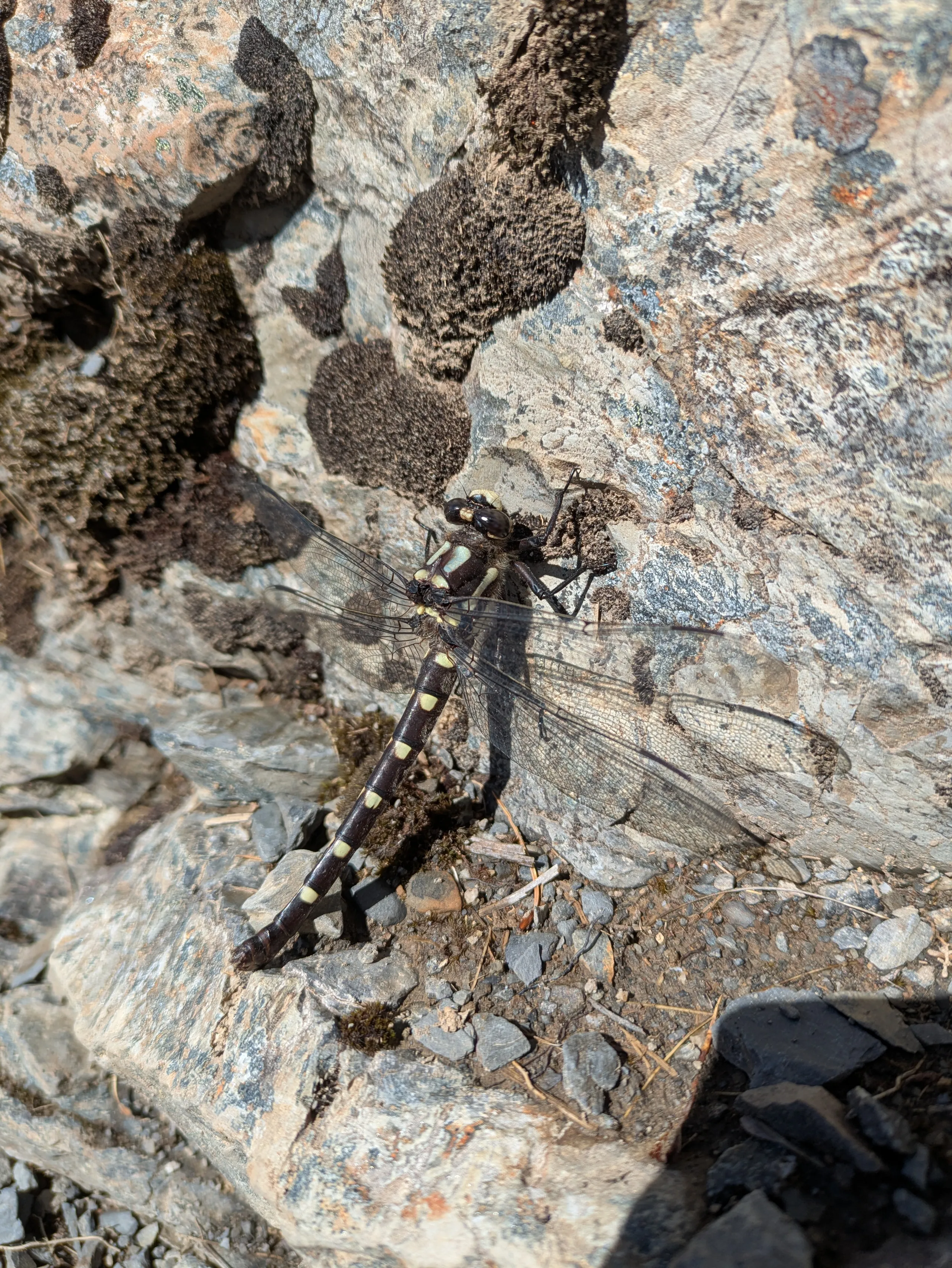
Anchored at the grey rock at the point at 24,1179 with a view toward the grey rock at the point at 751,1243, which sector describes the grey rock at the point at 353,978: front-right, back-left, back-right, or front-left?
front-left

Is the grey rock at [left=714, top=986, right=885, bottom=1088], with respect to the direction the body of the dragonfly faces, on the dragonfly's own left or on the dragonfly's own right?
on the dragonfly's own right

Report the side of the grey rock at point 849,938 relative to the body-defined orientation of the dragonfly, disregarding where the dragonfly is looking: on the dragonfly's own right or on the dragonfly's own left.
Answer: on the dragonfly's own right

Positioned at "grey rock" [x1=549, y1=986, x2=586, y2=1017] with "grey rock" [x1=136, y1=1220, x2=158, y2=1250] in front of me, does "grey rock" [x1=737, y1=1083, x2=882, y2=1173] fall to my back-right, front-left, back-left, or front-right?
back-left

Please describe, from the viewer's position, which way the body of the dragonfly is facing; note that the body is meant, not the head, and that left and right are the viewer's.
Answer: facing away from the viewer and to the right of the viewer

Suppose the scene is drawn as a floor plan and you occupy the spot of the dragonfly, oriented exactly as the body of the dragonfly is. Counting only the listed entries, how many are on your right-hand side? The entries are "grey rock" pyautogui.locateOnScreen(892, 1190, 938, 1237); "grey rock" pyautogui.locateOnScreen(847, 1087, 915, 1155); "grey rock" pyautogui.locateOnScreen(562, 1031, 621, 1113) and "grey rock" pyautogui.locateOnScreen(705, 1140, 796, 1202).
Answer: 4

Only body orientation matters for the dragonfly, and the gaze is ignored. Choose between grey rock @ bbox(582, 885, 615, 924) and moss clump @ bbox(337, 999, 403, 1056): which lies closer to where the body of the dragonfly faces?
the grey rock

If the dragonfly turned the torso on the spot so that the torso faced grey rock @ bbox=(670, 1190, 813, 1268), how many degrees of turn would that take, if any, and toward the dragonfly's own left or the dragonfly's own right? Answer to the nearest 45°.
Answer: approximately 90° to the dragonfly's own right

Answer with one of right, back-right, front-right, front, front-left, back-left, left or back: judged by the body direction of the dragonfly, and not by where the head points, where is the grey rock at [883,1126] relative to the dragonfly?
right

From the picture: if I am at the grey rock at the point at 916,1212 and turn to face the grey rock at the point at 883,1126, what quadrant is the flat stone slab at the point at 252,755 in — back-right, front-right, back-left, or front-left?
front-left
